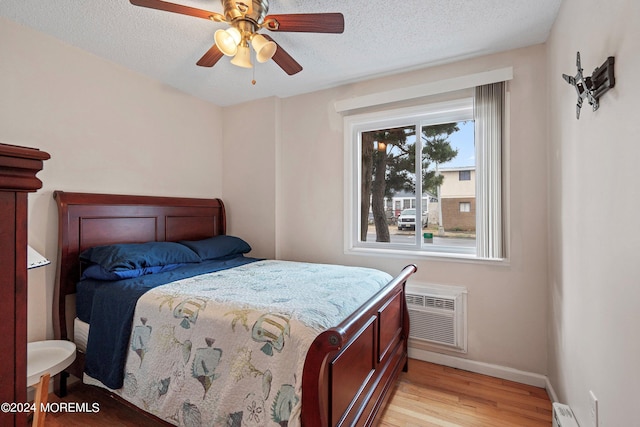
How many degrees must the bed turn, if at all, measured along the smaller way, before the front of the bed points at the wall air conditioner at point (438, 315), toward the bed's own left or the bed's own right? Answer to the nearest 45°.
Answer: approximately 45° to the bed's own left

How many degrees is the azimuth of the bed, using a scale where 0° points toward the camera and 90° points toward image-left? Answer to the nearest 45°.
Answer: approximately 315°

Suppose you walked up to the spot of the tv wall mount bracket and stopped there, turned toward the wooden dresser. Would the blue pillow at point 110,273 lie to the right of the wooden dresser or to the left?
right
